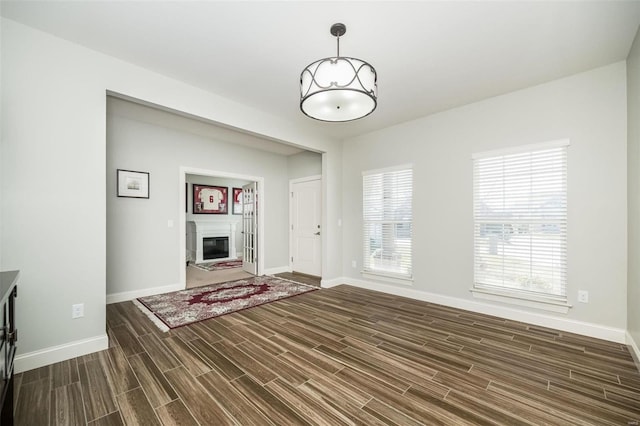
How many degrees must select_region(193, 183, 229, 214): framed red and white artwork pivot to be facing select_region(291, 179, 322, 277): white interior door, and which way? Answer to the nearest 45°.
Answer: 0° — it already faces it

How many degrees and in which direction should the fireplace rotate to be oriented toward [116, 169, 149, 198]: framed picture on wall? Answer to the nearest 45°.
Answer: approximately 45° to its right

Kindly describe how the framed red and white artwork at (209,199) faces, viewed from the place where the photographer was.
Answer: facing the viewer and to the right of the viewer

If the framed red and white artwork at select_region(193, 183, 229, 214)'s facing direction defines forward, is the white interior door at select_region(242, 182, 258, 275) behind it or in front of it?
in front

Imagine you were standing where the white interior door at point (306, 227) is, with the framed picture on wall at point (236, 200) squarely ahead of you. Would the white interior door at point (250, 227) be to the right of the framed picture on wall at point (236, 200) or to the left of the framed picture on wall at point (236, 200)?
left

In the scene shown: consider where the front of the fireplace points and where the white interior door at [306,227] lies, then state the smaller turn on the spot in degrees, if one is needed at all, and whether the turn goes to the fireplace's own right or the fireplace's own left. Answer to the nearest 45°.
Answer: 0° — it already faces it

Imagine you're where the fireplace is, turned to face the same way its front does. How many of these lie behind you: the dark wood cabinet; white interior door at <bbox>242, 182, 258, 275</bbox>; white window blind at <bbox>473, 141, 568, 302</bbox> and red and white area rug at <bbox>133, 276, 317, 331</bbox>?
0

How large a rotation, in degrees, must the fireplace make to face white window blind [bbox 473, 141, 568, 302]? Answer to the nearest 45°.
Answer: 0° — it already faces it

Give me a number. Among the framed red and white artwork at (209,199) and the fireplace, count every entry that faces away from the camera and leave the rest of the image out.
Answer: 0

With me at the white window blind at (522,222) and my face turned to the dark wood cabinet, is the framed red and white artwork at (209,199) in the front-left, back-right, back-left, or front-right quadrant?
front-right

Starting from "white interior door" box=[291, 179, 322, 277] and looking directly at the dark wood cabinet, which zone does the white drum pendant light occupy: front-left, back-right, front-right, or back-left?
front-left

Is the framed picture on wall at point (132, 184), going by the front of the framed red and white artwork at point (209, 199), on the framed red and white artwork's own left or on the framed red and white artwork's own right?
on the framed red and white artwork's own right

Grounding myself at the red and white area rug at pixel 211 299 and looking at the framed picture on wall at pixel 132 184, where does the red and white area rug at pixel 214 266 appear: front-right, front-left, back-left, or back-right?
front-right

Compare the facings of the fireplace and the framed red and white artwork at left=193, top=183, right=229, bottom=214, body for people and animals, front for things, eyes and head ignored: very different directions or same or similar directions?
same or similar directions

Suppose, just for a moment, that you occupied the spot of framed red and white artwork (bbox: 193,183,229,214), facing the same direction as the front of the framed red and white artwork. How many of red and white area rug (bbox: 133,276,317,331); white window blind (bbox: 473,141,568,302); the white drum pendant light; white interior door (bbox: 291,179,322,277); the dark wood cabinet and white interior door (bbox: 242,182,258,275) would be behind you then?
0

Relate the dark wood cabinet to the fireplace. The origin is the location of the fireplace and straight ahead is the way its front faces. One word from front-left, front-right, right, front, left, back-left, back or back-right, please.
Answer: front-right
